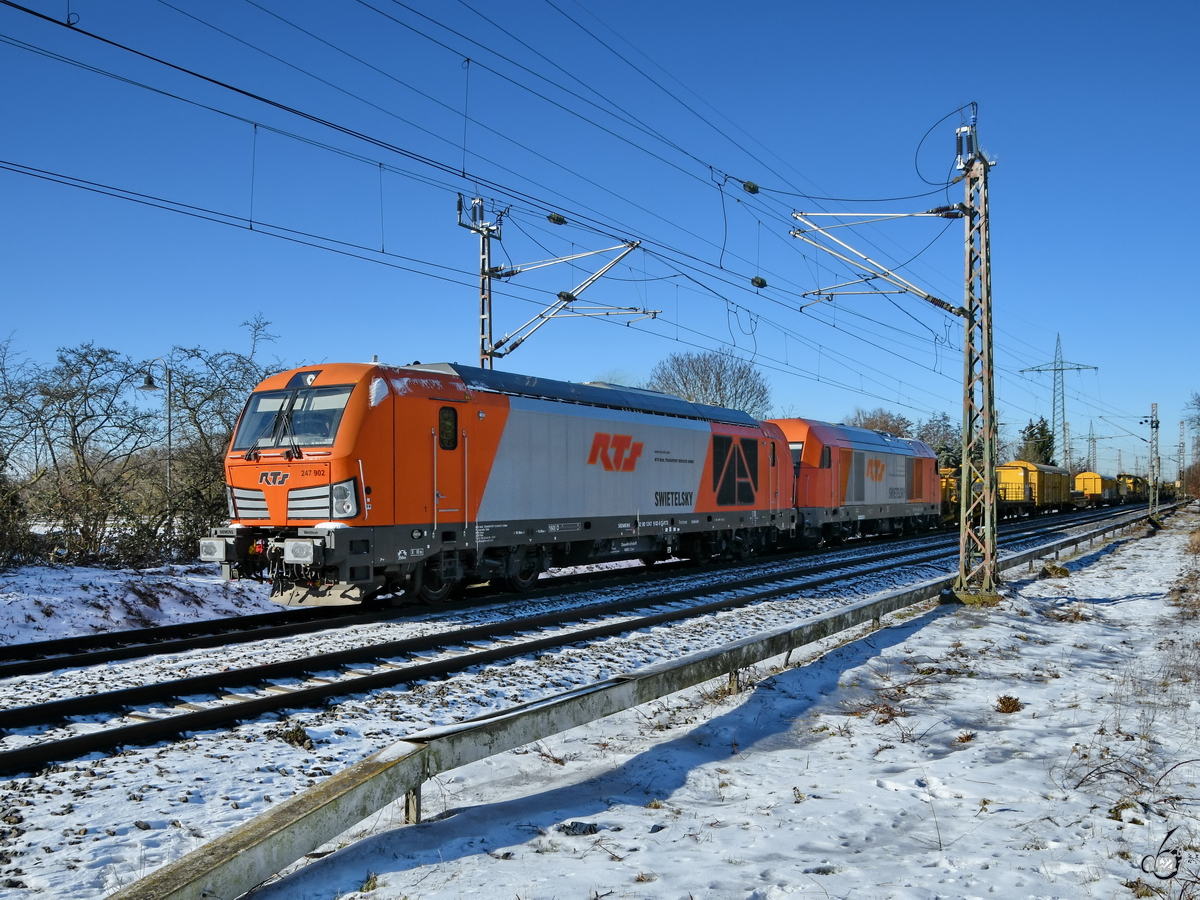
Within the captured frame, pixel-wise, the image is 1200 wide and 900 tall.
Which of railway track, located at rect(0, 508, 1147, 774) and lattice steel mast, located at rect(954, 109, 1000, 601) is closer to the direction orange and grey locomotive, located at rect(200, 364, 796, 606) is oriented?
the railway track

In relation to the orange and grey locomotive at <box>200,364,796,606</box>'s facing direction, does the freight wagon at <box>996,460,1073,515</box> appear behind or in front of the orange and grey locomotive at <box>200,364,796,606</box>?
behind

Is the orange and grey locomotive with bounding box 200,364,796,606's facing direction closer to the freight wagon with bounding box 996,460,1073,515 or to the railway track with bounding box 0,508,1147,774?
the railway track

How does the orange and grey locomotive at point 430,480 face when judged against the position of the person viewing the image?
facing the viewer and to the left of the viewer

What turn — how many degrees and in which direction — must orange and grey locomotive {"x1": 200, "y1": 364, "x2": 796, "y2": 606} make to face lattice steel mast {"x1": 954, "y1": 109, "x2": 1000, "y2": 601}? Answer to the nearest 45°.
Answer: approximately 135° to its left
